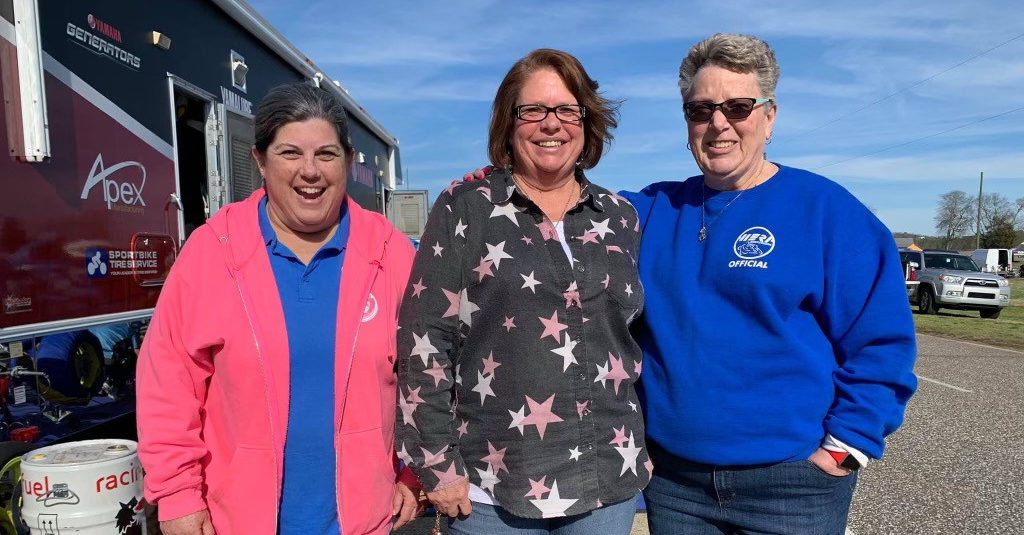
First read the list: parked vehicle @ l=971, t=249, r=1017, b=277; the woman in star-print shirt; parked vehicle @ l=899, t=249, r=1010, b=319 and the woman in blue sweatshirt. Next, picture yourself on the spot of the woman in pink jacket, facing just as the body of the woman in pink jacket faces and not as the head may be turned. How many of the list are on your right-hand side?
0

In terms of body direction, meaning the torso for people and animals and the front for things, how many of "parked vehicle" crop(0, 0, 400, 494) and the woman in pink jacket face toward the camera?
1

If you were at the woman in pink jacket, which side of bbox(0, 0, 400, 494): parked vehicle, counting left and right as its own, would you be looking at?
right

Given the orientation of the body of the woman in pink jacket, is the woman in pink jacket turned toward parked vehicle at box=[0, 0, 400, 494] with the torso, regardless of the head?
no

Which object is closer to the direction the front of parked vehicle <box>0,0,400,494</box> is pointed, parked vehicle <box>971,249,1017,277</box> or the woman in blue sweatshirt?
the parked vehicle

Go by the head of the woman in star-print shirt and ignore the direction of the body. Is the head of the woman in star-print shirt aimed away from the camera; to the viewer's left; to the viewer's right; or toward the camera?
toward the camera

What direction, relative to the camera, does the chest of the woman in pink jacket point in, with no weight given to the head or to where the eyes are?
toward the camera

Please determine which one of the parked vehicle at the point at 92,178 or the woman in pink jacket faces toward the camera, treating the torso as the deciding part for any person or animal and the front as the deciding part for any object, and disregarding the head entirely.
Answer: the woman in pink jacket

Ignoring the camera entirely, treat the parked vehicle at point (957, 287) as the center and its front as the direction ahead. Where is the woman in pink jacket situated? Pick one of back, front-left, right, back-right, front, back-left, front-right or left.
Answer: front-right

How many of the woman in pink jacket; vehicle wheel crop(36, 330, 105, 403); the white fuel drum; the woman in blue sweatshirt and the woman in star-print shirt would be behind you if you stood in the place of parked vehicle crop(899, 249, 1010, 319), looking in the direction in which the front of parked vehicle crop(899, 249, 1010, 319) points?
0

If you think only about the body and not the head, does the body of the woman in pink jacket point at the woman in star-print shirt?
no

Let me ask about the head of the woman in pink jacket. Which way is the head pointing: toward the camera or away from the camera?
toward the camera

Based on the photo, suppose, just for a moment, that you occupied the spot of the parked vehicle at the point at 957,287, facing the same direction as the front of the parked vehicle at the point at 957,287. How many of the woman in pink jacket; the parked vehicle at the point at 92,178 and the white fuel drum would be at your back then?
0

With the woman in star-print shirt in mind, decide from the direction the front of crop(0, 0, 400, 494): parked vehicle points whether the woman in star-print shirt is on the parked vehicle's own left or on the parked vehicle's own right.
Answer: on the parked vehicle's own right

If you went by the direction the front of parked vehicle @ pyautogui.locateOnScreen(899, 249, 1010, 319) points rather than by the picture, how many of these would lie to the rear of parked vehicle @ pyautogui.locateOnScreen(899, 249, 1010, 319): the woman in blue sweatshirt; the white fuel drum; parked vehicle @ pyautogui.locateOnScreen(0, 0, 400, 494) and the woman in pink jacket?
0

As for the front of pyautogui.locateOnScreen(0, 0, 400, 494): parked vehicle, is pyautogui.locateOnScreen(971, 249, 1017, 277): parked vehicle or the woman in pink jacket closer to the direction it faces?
the parked vehicle
